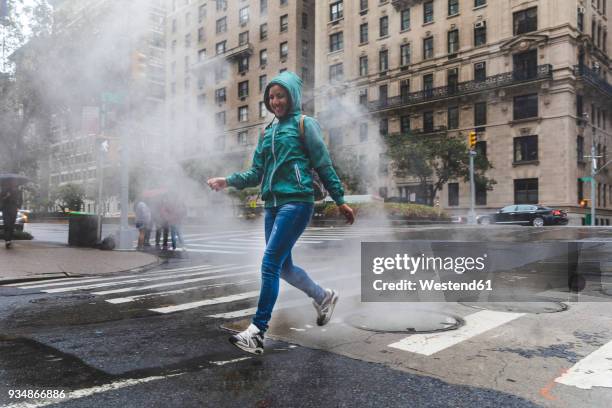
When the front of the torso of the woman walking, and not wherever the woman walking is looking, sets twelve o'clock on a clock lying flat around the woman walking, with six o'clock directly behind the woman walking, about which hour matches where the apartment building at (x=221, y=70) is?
The apartment building is roughly at 4 o'clock from the woman walking.

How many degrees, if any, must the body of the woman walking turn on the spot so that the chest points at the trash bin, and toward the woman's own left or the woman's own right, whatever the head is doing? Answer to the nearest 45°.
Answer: approximately 90° to the woman's own right

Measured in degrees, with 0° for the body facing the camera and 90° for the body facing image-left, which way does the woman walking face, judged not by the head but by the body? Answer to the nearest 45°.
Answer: approximately 45°

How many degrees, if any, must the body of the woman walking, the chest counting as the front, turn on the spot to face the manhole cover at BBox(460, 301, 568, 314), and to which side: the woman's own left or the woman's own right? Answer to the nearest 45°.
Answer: approximately 180°

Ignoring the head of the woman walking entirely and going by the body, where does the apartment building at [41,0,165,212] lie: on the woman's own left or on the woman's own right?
on the woman's own right

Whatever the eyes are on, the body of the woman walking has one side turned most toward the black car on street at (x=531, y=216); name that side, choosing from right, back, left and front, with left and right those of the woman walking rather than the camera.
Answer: back

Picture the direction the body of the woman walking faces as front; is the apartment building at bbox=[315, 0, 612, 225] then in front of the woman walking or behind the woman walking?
behind

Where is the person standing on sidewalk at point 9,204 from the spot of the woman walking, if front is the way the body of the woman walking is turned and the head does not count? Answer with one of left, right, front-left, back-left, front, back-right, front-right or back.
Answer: right
